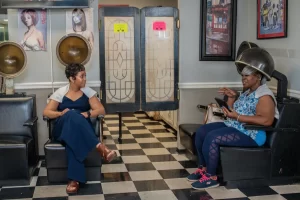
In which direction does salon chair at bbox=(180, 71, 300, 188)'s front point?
to the viewer's left

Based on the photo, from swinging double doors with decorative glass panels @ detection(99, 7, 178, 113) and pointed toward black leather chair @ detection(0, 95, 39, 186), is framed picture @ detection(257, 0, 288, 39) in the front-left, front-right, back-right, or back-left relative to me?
back-left

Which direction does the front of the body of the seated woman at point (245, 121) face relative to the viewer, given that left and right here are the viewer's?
facing to the left of the viewer

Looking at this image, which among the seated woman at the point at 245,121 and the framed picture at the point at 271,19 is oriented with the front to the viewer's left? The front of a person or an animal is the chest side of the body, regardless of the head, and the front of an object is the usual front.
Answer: the seated woman

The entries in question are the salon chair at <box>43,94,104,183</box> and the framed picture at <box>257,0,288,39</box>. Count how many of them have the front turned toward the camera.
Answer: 2

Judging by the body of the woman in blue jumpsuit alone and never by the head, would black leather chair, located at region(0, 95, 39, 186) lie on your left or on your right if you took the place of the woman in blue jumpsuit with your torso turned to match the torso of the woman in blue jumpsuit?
on your right

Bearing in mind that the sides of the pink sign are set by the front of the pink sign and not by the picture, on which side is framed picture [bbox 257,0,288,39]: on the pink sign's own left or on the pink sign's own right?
on the pink sign's own left

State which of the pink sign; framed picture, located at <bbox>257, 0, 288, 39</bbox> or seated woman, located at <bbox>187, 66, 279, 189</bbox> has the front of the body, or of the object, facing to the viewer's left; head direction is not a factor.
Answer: the seated woman

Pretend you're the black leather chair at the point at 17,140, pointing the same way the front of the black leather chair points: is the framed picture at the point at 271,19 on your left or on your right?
on your left

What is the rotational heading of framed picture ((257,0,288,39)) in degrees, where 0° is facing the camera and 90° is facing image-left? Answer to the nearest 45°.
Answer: approximately 0°
